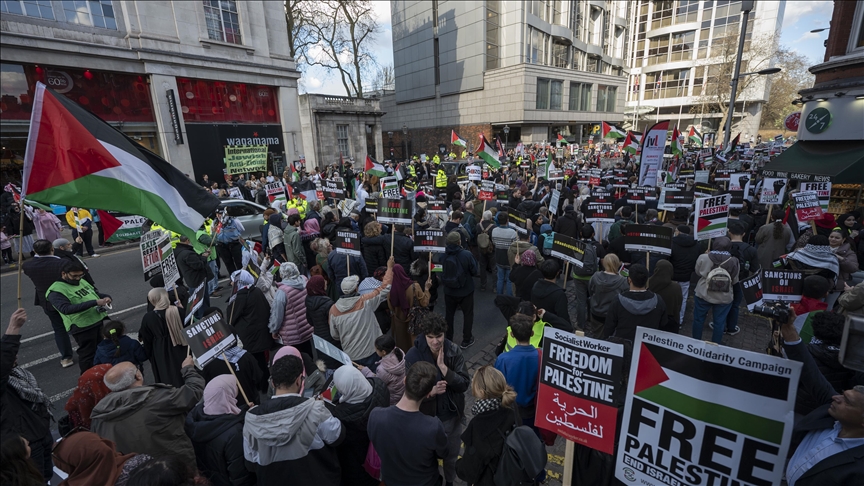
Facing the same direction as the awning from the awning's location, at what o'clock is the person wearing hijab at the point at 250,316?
The person wearing hijab is roughly at 11 o'clock from the awning.

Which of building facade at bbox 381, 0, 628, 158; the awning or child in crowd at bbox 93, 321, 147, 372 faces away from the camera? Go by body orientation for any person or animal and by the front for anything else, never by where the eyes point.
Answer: the child in crowd

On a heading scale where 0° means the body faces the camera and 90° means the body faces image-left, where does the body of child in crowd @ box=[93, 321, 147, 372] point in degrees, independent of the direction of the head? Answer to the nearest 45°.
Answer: approximately 180°

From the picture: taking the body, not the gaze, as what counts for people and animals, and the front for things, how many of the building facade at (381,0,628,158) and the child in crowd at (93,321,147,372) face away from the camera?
1

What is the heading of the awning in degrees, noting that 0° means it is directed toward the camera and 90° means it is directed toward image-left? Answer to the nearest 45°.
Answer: approximately 45°

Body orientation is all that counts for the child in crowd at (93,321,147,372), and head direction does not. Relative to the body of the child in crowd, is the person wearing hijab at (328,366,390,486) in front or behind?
behind

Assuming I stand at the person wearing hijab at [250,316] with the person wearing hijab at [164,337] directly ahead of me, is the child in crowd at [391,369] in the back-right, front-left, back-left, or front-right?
back-left

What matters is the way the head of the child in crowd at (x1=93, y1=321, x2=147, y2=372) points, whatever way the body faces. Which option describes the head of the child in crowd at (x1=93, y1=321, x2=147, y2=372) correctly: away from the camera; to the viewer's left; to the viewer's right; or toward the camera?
away from the camera

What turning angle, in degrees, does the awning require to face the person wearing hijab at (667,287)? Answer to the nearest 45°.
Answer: approximately 45° to its left

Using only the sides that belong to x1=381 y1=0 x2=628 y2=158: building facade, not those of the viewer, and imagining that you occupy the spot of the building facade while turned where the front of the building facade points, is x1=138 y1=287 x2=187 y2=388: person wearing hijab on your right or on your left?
on your right

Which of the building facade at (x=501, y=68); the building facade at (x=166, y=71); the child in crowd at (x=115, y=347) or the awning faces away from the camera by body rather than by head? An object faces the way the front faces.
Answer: the child in crowd

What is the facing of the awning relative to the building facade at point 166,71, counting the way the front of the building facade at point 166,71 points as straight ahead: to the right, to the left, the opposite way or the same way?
the opposite way

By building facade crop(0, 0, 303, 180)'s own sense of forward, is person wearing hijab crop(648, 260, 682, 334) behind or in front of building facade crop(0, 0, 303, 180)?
in front

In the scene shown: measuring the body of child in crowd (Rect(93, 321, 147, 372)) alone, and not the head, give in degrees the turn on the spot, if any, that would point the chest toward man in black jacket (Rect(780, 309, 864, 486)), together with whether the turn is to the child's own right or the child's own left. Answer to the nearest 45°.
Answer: approximately 135° to the child's own right

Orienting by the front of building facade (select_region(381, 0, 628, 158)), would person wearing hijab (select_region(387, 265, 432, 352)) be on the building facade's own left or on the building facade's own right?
on the building facade's own right
